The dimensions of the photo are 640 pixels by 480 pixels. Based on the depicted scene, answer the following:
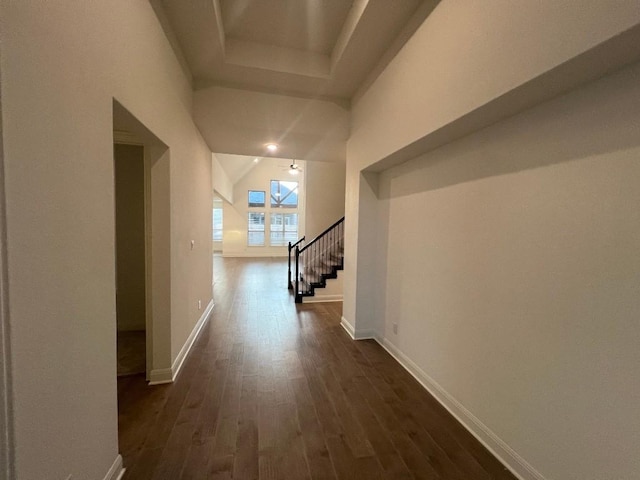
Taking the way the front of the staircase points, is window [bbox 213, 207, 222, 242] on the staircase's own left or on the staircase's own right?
on the staircase's own right

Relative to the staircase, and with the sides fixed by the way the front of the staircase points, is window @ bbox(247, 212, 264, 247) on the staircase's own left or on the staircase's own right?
on the staircase's own right

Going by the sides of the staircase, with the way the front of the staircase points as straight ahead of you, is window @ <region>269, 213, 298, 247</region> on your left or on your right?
on your right

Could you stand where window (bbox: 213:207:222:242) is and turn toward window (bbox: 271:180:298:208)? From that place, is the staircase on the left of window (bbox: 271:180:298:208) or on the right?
right

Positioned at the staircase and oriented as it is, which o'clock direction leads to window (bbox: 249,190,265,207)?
The window is roughly at 2 o'clock from the staircase.

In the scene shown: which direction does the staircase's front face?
to the viewer's left

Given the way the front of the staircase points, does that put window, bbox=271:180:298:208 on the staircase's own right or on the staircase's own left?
on the staircase's own right
